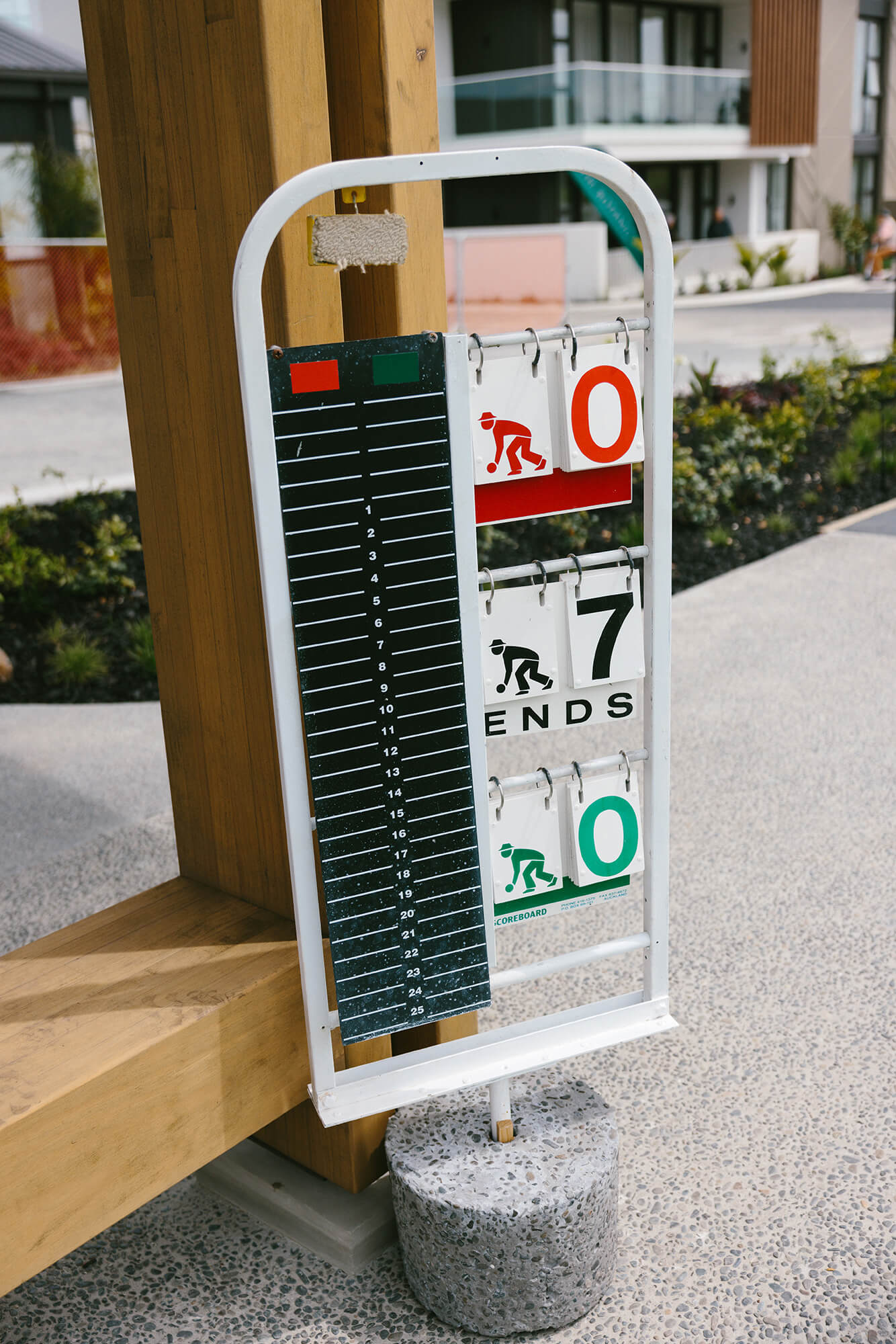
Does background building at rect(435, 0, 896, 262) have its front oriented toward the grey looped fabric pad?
yes

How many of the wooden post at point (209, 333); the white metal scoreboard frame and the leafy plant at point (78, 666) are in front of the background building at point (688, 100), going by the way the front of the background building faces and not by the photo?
3

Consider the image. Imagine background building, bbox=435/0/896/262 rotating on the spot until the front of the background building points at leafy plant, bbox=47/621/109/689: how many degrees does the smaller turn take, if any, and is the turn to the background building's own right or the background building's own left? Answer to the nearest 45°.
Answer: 0° — it already faces it

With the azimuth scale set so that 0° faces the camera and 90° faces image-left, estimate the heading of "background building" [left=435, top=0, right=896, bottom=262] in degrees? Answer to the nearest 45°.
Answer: approximately 0°

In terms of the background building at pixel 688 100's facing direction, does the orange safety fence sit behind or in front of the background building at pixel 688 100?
in front

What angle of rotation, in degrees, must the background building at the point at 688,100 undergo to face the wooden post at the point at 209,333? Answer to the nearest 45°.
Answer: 0° — it already faces it

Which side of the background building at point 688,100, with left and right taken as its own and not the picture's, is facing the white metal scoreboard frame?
front

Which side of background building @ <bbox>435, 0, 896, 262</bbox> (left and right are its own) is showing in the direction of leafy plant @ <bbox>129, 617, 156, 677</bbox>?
front
